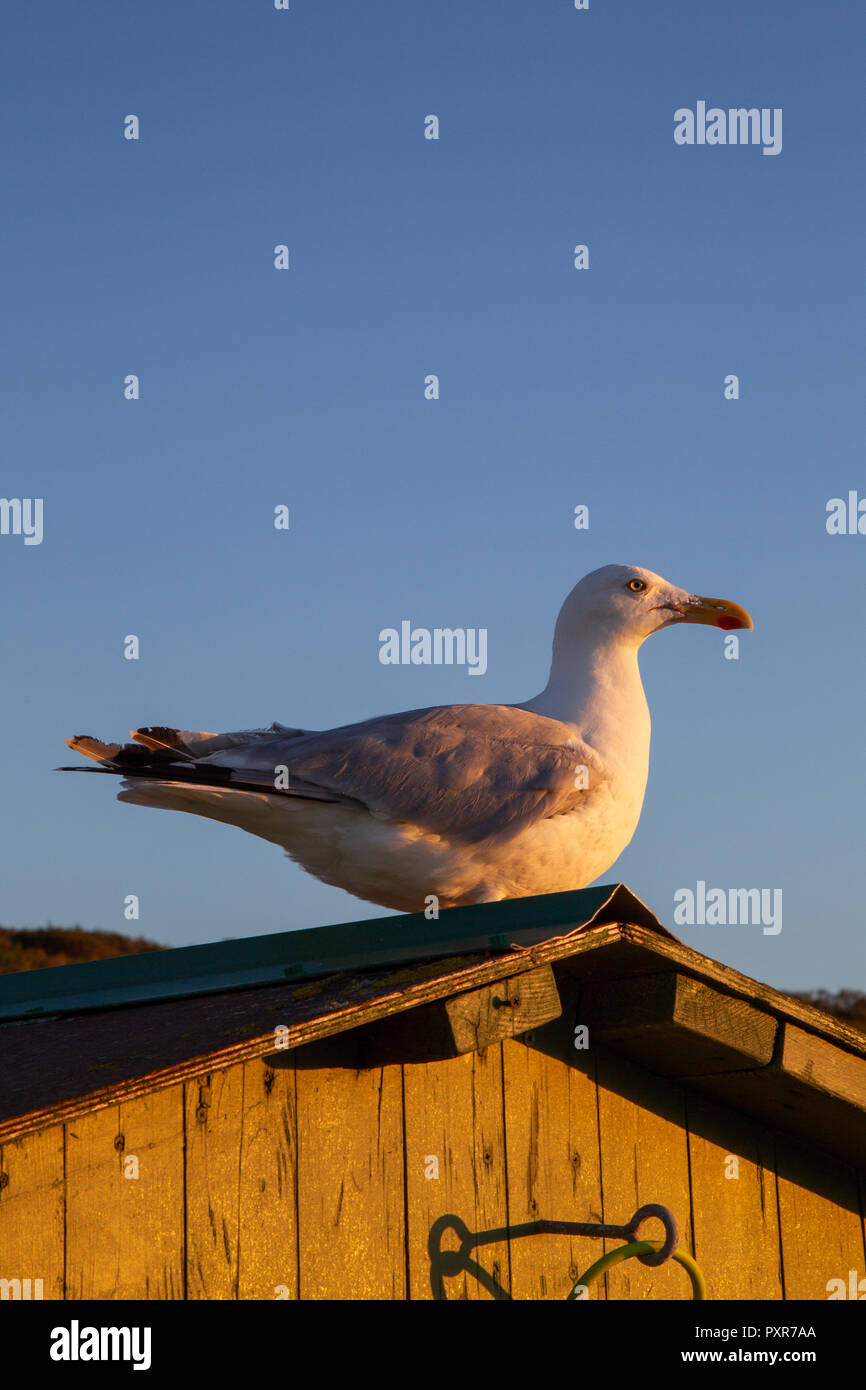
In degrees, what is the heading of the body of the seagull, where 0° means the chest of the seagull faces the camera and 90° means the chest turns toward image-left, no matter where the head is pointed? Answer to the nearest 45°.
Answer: approximately 270°
